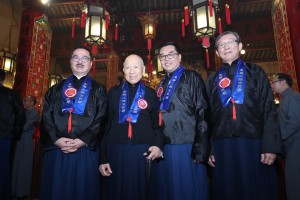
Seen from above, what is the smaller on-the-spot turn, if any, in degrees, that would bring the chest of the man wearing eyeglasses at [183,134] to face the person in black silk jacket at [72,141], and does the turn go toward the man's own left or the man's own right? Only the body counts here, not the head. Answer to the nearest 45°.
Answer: approximately 45° to the man's own right

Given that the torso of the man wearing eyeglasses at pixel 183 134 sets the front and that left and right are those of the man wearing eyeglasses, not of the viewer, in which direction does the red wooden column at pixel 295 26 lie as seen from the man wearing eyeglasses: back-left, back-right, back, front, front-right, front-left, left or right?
back

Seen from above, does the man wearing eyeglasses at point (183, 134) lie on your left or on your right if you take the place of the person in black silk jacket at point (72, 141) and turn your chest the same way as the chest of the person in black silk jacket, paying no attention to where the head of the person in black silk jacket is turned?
on your left

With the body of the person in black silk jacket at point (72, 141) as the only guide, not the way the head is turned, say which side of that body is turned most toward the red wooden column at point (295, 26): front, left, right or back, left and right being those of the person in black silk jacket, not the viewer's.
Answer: left

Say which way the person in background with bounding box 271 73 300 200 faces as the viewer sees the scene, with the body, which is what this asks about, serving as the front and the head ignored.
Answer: to the viewer's left

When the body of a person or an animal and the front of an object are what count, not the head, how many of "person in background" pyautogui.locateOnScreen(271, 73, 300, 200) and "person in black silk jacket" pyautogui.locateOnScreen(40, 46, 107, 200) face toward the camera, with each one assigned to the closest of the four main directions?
1

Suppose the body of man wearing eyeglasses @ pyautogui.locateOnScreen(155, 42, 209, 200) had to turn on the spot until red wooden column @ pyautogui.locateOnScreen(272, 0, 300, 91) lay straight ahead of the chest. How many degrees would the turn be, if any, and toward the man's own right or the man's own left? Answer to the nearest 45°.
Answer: approximately 180°

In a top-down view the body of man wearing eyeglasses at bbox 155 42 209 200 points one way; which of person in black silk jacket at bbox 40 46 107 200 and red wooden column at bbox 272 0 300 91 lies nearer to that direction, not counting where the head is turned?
the person in black silk jacket
